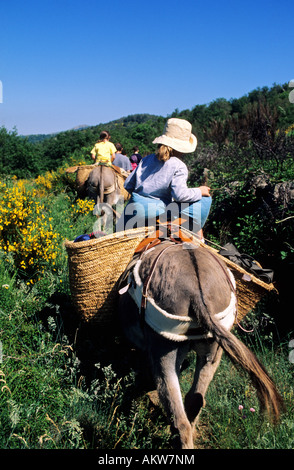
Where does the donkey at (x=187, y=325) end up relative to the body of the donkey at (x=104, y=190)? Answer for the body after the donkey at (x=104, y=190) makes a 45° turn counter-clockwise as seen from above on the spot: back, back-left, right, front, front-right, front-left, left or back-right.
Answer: back-left

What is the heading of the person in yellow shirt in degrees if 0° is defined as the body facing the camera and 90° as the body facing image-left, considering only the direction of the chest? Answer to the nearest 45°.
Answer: approximately 180°

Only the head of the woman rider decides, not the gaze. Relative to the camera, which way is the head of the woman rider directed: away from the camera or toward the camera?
away from the camera

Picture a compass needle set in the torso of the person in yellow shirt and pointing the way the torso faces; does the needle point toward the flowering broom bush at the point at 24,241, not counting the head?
no

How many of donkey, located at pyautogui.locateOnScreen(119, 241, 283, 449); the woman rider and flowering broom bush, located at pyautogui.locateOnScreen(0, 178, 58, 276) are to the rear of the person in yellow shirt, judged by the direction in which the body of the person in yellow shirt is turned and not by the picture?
3

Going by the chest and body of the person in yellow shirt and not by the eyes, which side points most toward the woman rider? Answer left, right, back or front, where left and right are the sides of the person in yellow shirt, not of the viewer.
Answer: back

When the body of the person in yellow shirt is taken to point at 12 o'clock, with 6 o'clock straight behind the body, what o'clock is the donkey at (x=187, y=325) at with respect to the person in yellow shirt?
The donkey is roughly at 6 o'clock from the person in yellow shirt.

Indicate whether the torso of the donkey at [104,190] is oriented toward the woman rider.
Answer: no

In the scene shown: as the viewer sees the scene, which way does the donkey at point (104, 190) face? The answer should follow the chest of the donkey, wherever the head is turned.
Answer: away from the camera

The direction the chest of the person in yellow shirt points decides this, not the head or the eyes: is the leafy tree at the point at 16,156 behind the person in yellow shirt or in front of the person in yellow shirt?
in front
